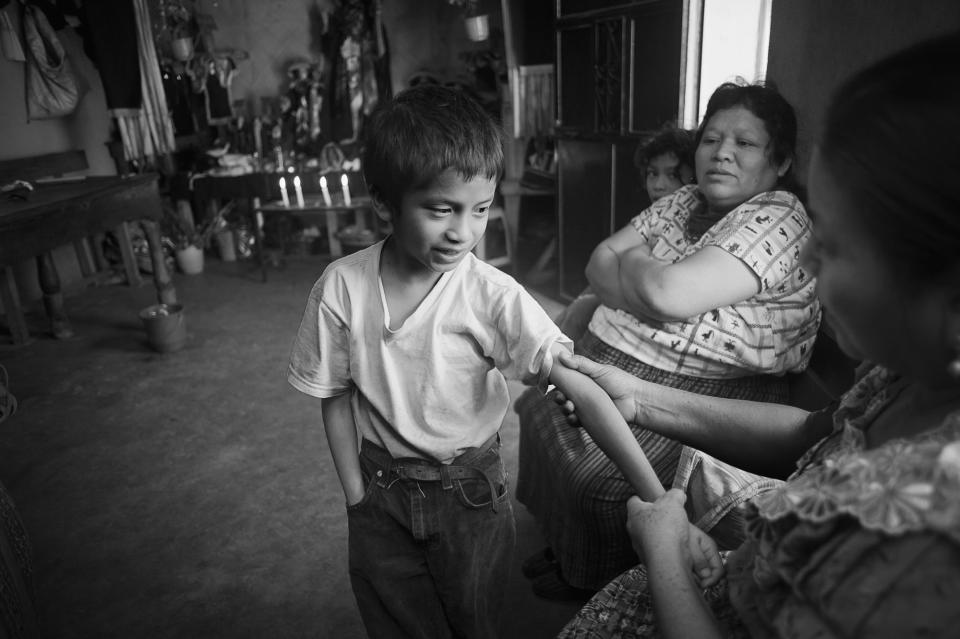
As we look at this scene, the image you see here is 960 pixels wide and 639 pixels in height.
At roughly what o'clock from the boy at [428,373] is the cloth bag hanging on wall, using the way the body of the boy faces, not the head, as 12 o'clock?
The cloth bag hanging on wall is roughly at 5 o'clock from the boy.

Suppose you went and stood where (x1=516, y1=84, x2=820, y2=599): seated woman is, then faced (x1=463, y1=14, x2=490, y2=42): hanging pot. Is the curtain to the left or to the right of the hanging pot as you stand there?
left

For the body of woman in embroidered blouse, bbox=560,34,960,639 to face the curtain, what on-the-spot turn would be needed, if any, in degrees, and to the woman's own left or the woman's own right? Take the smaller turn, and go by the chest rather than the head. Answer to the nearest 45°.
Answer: approximately 45° to the woman's own right

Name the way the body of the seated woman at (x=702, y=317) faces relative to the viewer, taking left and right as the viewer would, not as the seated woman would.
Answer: facing the viewer and to the left of the viewer

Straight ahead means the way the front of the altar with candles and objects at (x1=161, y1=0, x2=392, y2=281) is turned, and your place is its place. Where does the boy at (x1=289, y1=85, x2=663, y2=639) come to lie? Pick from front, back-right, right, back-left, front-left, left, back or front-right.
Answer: front

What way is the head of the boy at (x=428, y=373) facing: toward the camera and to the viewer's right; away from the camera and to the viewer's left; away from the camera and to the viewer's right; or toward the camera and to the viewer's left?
toward the camera and to the viewer's right

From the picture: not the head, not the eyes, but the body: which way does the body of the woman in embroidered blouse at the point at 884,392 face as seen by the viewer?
to the viewer's left

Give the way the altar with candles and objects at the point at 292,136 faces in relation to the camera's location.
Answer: facing the viewer

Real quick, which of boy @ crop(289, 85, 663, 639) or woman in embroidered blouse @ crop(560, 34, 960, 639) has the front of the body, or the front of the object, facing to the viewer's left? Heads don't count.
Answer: the woman in embroidered blouse

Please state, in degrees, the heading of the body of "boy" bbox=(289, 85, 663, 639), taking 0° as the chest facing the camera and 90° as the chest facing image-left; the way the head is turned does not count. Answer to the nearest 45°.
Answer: approximately 0°

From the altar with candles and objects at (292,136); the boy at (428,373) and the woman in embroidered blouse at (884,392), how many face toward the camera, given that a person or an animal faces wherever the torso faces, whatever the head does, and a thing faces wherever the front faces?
2

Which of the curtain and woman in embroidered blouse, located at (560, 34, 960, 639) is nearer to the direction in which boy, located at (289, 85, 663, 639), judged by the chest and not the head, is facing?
the woman in embroidered blouse

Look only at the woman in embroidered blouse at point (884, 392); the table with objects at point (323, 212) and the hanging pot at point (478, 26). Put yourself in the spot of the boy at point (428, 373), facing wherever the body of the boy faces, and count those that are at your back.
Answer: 2

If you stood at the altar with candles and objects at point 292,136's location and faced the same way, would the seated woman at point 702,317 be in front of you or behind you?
in front

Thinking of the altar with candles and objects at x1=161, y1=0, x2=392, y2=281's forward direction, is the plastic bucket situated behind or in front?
in front

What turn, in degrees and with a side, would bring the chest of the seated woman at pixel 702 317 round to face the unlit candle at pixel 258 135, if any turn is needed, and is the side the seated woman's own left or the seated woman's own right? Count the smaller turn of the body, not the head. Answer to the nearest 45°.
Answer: approximately 90° to the seated woman's own right
